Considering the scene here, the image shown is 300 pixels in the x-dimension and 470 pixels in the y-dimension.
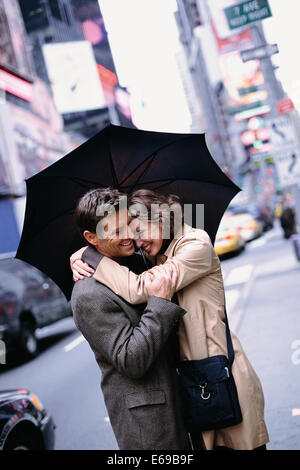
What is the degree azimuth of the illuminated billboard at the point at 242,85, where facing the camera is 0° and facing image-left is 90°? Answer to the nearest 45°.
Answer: approximately 0°

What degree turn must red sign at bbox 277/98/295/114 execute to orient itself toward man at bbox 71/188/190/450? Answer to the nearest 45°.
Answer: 0° — it already faces them

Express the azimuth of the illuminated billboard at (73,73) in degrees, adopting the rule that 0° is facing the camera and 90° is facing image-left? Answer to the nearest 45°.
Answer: approximately 0°

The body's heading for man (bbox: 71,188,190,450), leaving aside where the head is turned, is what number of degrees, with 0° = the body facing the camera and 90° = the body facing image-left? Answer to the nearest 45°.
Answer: approximately 270°

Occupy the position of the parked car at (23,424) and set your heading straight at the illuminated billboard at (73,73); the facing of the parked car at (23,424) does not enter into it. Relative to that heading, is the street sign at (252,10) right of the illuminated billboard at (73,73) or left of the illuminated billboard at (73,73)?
right

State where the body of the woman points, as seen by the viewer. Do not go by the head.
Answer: to the viewer's left

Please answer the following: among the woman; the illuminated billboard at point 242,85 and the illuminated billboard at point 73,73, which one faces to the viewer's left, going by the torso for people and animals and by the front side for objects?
the woman

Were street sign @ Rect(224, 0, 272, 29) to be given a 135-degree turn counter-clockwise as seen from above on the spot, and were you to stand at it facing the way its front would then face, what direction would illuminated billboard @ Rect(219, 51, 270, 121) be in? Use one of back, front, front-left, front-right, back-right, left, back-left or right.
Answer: front-left
